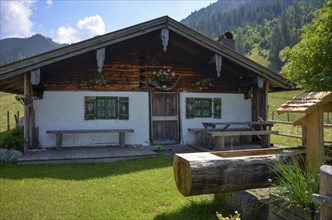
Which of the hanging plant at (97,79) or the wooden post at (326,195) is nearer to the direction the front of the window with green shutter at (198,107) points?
the wooden post

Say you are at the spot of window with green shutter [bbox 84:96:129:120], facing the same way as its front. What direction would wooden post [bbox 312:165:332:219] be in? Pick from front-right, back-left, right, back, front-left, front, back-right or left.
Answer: front

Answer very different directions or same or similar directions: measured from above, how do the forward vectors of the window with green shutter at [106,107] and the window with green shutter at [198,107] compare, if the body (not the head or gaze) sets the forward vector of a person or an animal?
same or similar directions

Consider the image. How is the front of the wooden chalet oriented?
toward the camera

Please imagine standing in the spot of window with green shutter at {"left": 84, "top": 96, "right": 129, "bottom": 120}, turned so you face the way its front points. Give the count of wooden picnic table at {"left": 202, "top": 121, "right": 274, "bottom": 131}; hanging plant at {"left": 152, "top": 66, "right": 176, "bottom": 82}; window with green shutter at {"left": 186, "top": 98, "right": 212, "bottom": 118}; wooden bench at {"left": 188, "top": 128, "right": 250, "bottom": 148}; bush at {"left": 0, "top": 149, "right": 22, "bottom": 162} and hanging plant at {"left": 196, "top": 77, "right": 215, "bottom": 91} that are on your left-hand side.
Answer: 5

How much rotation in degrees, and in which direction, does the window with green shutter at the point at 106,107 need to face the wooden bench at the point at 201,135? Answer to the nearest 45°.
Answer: approximately 90° to its left

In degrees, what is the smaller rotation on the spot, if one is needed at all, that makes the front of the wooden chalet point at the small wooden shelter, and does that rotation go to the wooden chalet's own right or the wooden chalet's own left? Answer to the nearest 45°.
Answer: approximately 45° to the wooden chalet's own left

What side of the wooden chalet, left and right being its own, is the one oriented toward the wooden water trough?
front

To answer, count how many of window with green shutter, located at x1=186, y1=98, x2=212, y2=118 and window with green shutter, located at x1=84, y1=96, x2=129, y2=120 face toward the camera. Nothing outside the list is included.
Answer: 2

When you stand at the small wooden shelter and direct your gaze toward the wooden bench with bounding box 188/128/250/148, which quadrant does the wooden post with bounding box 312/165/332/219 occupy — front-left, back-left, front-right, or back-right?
back-left

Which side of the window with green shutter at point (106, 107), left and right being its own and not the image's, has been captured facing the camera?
front

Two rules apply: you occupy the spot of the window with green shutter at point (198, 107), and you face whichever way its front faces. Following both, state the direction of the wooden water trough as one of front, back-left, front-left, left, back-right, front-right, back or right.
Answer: front

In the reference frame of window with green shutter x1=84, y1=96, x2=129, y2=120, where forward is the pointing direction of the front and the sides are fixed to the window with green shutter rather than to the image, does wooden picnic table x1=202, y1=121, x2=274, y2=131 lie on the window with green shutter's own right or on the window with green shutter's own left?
on the window with green shutter's own left

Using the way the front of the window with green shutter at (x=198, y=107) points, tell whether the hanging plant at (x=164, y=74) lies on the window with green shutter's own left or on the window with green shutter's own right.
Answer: on the window with green shutter's own right
